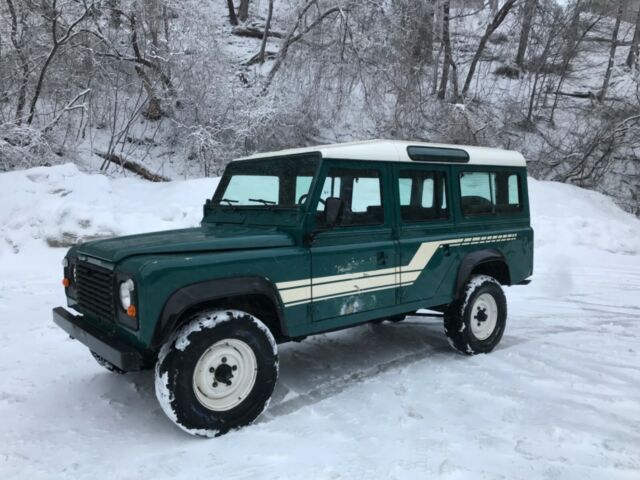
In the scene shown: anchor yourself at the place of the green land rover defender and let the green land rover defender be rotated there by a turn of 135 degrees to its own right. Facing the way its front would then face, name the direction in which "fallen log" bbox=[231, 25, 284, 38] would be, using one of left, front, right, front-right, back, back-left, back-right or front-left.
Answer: front

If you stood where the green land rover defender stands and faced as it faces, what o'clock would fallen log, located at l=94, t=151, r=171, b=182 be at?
The fallen log is roughly at 4 o'clock from the green land rover defender.

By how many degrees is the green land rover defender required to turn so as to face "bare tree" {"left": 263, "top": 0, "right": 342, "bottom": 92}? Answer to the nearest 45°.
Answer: approximately 135° to its right

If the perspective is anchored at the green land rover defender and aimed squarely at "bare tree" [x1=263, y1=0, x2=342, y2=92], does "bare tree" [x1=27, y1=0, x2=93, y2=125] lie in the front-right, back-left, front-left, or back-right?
front-left

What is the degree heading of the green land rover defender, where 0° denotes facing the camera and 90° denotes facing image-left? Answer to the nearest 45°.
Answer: approximately 45°

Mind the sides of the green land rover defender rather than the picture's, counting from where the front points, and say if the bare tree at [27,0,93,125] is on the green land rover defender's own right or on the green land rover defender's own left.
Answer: on the green land rover defender's own right
